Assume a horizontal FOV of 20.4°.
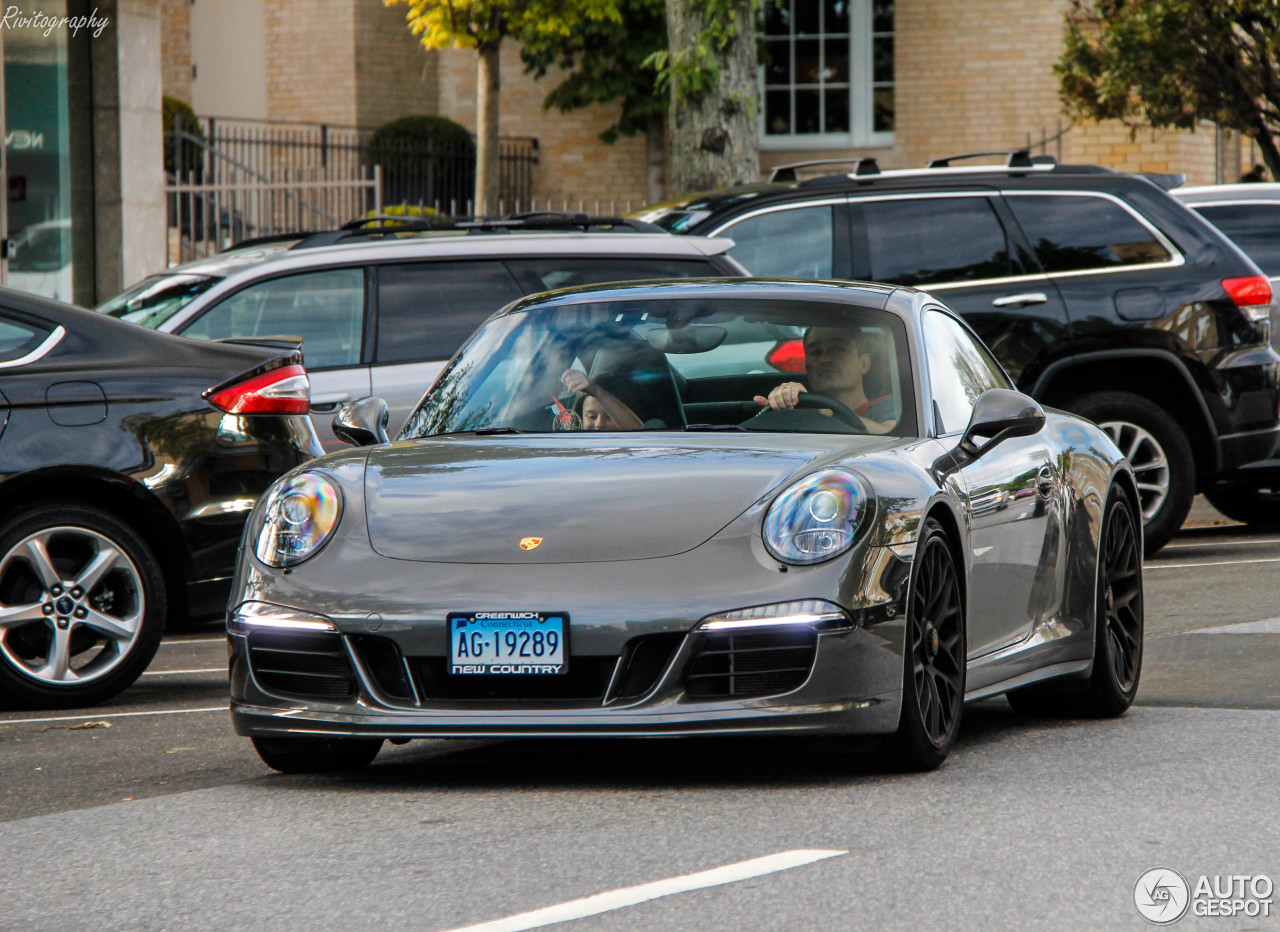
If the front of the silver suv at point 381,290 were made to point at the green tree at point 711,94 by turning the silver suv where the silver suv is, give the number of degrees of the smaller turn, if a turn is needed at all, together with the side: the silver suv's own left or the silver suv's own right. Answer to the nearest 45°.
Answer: approximately 90° to the silver suv's own right

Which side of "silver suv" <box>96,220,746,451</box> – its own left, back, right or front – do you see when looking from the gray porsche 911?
left

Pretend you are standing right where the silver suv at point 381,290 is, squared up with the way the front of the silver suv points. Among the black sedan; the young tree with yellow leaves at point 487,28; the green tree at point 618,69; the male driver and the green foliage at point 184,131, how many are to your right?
3

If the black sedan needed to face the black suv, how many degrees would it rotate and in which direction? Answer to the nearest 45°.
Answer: approximately 135° to its right

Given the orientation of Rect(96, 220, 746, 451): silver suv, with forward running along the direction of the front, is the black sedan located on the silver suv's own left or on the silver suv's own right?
on the silver suv's own left

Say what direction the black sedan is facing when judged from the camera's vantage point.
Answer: facing to the left of the viewer

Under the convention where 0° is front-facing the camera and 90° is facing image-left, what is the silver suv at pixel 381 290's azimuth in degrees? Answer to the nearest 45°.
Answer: approximately 90°

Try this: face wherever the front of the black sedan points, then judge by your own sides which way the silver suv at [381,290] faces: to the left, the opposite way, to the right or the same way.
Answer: the same way

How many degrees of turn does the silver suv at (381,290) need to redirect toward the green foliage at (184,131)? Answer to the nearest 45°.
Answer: approximately 90° to its right

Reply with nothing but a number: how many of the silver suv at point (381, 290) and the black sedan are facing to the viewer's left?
2
